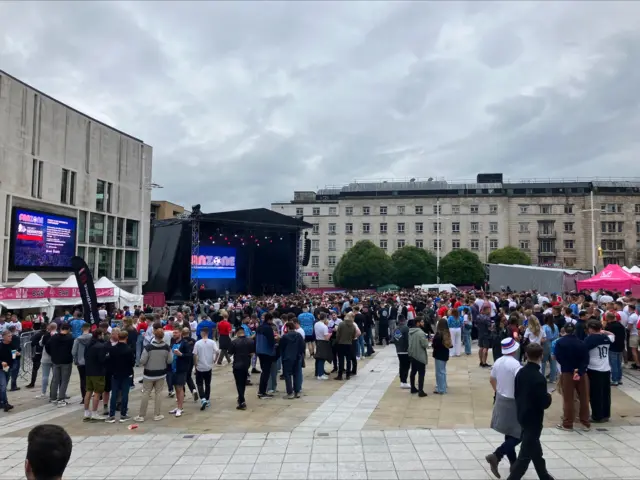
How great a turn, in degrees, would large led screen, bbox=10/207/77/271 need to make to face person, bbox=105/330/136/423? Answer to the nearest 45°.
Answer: approximately 45° to its right

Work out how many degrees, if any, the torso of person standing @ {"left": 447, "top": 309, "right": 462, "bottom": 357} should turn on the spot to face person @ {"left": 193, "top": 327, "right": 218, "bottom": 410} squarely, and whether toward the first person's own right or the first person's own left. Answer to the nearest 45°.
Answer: approximately 135° to the first person's own left

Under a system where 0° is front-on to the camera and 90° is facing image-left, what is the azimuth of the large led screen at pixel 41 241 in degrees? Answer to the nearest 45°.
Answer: approximately 315°

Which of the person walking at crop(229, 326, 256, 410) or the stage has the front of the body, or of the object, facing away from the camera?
the person walking

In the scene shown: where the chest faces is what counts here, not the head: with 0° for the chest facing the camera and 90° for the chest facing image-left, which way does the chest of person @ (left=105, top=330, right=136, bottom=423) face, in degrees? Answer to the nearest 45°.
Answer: approximately 180°

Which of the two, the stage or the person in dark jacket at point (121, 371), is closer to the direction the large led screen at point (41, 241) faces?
the person in dark jacket

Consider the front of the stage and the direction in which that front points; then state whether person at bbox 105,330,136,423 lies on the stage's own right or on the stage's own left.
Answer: on the stage's own right

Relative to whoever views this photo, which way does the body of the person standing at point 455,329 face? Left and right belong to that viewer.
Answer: facing away from the viewer

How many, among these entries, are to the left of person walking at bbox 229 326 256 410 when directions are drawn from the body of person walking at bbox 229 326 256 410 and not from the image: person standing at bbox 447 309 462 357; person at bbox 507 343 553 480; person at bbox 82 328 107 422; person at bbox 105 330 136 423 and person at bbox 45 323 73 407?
3

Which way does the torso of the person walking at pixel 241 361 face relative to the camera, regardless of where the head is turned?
away from the camera

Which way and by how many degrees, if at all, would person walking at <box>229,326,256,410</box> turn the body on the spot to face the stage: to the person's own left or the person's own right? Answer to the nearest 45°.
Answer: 0° — they already face it

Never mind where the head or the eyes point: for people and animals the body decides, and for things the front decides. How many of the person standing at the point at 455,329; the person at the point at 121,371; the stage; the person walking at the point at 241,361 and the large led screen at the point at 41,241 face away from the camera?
3
